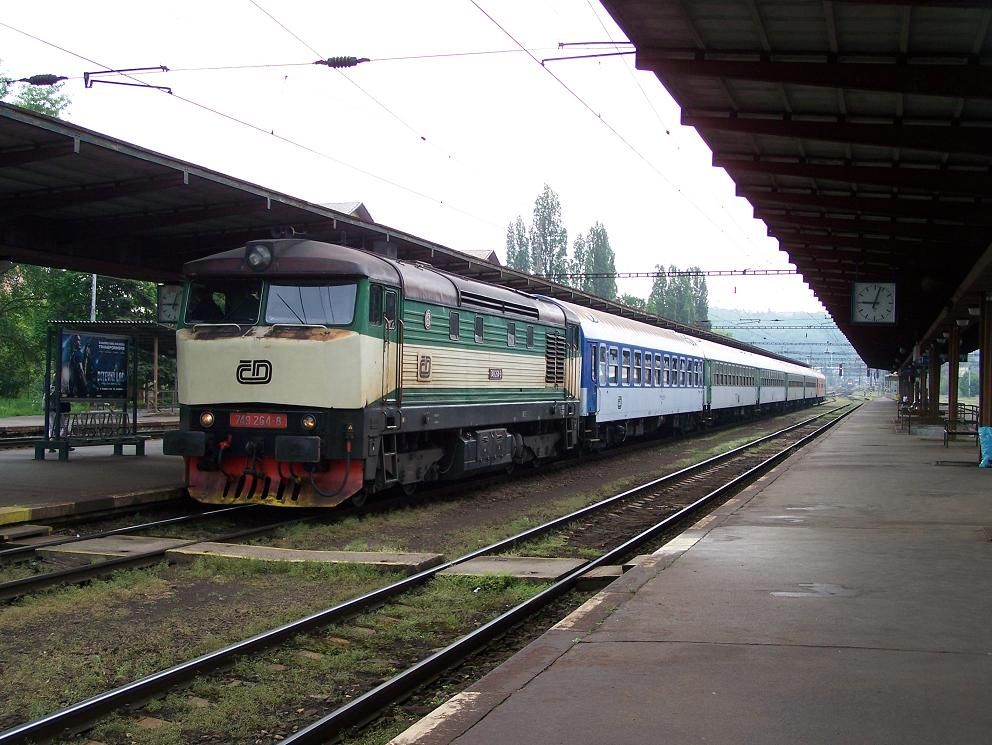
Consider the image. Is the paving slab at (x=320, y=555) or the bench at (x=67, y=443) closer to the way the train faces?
the paving slab

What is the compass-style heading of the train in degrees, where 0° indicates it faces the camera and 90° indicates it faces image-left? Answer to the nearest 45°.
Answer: approximately 45°

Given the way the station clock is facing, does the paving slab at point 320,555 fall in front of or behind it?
in front

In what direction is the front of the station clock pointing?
toward the camera

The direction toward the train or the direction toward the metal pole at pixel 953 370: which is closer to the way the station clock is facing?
the train

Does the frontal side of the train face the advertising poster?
no

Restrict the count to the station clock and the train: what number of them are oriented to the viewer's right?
0

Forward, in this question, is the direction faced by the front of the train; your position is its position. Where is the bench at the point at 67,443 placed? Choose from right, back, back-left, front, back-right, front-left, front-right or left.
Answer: right

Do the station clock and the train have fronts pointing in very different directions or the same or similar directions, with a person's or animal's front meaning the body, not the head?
same or similar directions
